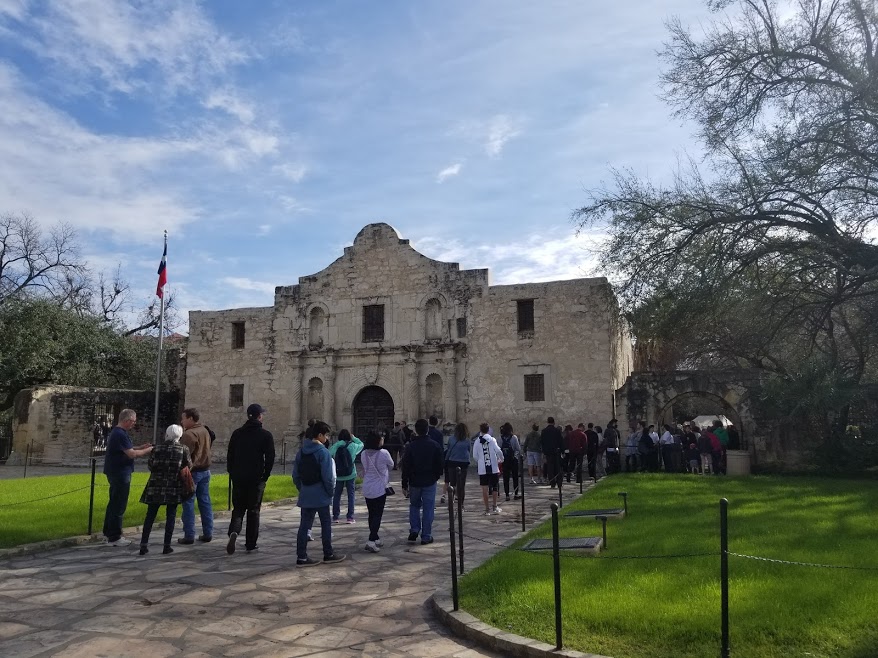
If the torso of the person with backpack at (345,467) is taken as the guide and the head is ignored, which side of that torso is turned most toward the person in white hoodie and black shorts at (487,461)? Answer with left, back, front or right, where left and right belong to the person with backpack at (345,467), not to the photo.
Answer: right

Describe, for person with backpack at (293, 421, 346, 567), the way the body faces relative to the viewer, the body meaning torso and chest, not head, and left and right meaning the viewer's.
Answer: facing away from the viewer and to the right of the viewer

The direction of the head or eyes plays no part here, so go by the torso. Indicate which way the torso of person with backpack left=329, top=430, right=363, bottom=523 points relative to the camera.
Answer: away from the camera

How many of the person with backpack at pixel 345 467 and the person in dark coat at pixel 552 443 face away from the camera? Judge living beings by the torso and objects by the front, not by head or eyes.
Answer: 2

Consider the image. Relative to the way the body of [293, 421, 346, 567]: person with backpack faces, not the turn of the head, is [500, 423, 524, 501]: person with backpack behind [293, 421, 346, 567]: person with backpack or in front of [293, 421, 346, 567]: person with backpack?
in front

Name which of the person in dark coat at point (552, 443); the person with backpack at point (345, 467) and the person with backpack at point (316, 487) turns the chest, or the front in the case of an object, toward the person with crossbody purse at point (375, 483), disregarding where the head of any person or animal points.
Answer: the person with backpack at point (316, 487)

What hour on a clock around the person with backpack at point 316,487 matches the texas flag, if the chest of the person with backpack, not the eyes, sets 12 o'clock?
The texas flag is roughly at 10 o'clock from the person with backpack.

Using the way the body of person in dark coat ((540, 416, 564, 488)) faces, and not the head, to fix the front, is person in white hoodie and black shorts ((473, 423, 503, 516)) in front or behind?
behind

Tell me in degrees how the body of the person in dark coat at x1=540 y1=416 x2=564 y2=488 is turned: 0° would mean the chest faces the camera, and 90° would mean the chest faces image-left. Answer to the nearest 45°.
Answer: approximately 180°

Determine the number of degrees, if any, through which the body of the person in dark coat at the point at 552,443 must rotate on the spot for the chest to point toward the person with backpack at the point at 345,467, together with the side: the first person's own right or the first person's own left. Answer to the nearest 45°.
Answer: approximately 135° to the first person's own left

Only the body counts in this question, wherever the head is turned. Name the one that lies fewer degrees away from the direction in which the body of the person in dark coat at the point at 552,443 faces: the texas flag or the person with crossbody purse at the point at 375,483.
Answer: the texas flag

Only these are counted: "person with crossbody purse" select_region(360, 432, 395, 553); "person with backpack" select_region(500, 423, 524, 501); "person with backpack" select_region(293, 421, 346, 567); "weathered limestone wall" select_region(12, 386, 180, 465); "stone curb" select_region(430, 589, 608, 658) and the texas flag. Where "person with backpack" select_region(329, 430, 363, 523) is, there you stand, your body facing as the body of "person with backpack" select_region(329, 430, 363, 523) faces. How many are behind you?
3
